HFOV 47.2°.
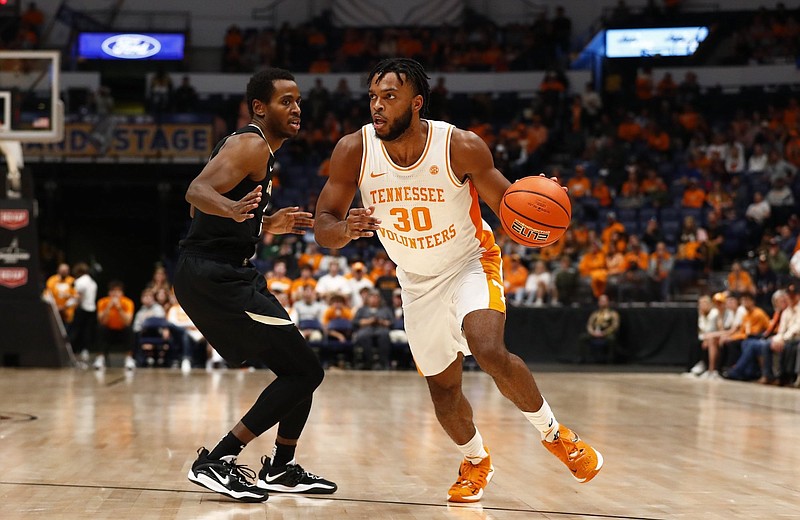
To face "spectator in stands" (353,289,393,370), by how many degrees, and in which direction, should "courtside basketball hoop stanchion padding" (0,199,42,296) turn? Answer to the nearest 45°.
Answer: approximately 90° to its left

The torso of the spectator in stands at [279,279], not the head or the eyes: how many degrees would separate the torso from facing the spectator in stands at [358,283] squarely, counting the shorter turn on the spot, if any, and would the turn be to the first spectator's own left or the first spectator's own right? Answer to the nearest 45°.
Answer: approximately 90° to the first spectator's own left

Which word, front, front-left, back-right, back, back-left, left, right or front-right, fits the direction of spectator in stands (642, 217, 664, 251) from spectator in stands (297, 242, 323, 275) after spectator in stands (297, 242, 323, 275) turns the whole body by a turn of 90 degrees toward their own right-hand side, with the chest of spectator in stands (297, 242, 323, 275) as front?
back

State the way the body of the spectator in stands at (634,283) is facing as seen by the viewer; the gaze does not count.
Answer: toward the camera

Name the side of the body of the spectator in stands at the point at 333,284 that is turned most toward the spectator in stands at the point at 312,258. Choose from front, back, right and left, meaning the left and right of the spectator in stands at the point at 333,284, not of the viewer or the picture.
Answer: back

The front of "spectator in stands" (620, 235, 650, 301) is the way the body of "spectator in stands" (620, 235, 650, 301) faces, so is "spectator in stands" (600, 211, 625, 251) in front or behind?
behind

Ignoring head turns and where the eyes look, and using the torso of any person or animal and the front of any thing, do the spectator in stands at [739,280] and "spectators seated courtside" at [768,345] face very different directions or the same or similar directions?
same or similar directions

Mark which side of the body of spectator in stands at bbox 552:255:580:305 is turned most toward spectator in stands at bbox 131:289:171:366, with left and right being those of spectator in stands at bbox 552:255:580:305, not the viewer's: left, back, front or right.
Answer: right

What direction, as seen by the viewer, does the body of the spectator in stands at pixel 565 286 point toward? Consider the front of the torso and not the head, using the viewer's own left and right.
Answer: facing the viewer

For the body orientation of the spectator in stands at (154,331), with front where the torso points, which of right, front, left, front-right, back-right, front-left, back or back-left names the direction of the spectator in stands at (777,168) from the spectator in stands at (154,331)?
left

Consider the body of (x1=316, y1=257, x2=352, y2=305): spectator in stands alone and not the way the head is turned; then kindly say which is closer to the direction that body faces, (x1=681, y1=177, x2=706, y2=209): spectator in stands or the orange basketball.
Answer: the orange basketball

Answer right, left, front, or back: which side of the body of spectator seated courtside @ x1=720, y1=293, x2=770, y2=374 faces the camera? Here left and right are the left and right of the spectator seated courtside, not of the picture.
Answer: left

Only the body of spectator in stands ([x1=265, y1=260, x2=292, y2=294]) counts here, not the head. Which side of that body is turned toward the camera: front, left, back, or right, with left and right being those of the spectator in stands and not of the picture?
front

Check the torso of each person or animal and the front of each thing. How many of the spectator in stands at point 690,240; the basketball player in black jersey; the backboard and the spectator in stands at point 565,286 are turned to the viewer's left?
0

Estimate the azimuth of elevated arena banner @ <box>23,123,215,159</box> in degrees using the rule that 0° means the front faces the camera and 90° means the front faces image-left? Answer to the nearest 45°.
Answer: approximately 0°

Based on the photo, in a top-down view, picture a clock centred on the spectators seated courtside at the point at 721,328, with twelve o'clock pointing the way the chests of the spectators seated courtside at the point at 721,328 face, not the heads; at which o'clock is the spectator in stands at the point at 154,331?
the spectator in stands at the point at 154,331 is roughly at 1 o'clock from the spectators seated courtside at the point at 721,328.
